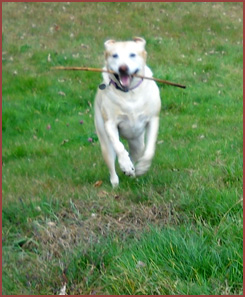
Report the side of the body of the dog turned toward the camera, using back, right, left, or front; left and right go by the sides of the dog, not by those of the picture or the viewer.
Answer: front
